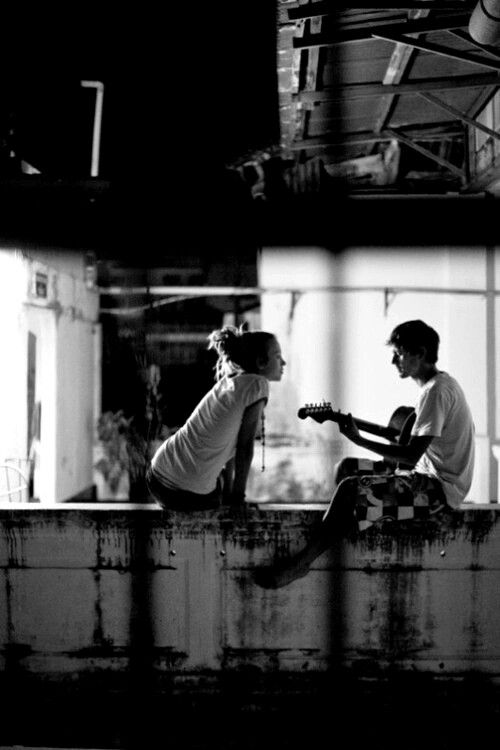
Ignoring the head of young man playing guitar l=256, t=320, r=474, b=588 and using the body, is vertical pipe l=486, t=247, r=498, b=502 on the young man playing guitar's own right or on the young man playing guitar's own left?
on the young man playing guitar's own right

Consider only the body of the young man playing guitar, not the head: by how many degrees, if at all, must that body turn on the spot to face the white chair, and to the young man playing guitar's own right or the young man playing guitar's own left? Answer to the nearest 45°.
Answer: approximately 45° to the young man playing guitar's own right

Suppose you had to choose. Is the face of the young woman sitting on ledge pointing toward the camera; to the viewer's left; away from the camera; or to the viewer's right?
to the viewer's right

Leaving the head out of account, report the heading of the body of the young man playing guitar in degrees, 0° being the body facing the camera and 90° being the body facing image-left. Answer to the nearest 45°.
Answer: approximately 90°

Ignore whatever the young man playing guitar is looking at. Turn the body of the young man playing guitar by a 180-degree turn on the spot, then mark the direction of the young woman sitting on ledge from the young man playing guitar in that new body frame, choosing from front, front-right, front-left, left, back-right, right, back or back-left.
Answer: back

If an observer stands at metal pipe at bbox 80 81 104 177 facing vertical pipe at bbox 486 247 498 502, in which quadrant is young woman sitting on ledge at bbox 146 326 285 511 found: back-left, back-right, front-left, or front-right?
front-right

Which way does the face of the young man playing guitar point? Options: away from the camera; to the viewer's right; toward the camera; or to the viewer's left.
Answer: to the viewer's left

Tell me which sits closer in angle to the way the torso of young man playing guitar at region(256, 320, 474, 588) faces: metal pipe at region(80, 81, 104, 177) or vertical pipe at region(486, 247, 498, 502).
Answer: the metal pipe
